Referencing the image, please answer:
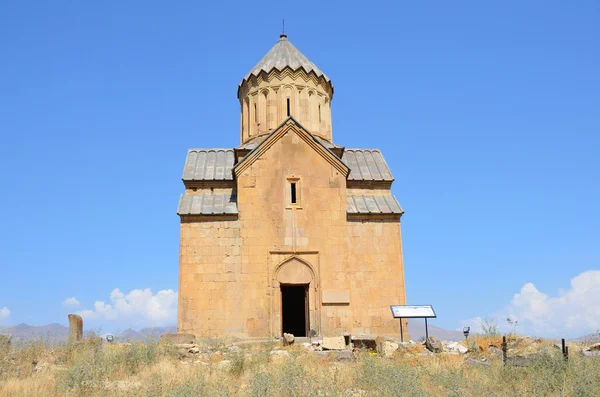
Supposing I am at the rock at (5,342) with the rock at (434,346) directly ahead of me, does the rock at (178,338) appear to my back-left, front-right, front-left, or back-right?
front-left

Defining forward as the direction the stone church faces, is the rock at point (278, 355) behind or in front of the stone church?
in front

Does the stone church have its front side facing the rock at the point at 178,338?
no

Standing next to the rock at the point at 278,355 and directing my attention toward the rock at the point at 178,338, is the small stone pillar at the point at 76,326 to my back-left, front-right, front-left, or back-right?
front-left

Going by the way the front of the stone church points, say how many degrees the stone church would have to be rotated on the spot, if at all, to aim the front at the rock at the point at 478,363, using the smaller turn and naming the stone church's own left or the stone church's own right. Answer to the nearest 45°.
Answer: approximately 45° to the stone church's own left

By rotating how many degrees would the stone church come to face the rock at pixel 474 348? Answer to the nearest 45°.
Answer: approximately 45° to its left

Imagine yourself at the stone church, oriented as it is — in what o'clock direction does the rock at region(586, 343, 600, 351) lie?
The rock is roughly at 10 o'clock from the stone church.

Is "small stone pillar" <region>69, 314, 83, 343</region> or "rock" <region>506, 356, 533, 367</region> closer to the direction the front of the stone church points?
the rock

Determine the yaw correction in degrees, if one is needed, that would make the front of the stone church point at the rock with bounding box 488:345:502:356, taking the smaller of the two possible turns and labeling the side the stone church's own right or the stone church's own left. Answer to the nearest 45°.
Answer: approximately 45° to the stone church's own left

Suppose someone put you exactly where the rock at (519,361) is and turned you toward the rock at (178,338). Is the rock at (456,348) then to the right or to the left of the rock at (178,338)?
right

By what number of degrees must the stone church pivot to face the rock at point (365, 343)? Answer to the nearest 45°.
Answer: approximately 45° to its left

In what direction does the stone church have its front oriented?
toward the camera

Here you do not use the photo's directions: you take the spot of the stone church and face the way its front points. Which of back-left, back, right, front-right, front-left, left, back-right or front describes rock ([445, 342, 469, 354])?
front-left
